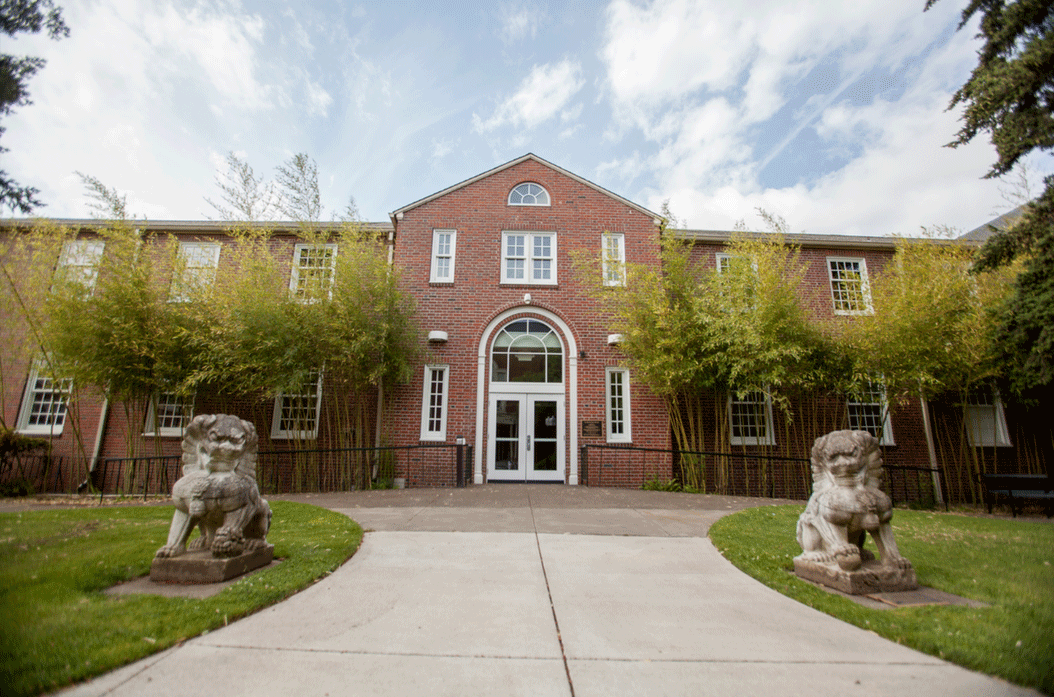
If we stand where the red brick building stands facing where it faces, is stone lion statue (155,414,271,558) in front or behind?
in front

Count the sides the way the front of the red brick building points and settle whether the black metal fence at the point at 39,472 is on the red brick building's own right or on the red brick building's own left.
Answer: on the red brick building's own right

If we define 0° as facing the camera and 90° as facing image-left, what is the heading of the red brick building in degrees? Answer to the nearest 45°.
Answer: approximately 0°

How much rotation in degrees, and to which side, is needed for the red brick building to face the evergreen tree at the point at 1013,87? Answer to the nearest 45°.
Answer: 0° — it already faces it

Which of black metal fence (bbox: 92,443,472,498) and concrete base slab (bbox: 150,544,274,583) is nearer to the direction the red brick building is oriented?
the concrete base slab

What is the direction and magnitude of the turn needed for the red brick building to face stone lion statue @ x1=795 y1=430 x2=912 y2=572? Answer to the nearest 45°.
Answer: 0° — it already faces it

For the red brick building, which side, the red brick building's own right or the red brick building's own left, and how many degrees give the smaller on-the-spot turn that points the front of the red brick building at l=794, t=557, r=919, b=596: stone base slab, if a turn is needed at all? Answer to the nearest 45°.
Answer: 0° — it already faces it

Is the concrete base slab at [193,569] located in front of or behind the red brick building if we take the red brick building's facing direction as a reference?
in front

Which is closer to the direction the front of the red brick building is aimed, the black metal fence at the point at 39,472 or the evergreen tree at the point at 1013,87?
the evergreen tree
